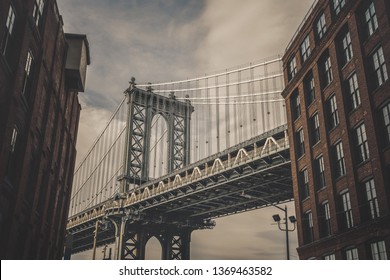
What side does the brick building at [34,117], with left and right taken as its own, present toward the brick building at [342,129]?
front

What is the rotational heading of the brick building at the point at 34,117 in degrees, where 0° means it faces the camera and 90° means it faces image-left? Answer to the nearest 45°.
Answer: approximately 270°
